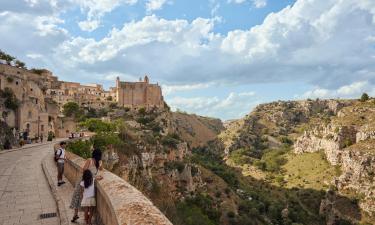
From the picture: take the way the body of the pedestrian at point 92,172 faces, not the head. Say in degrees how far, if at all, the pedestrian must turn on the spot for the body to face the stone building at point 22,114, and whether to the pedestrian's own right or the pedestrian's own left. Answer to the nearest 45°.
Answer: approximately 45° to the pedestrian's own left

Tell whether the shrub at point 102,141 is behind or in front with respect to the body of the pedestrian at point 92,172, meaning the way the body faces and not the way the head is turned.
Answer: in front

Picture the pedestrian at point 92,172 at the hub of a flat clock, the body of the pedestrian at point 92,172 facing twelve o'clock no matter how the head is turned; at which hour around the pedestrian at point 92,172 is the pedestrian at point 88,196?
the pedestrian at point 88,196 is roughly at 5 o'clock from the pedestrian at point 92,172.

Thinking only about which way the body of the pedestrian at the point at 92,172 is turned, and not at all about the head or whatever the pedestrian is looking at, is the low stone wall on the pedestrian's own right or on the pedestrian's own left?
on the pedestrian's own right

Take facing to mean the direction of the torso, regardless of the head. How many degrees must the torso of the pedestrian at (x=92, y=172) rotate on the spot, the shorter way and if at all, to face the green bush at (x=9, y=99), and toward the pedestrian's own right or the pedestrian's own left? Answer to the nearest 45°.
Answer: approximately 45° to the pedestrian's own left

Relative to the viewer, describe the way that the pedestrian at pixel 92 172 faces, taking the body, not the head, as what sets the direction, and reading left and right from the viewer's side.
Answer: facing away from the viewer and to the right of the viewer

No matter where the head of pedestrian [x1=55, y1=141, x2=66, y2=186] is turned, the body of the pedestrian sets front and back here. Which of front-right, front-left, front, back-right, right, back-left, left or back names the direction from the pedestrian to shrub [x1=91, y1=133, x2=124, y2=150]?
left
